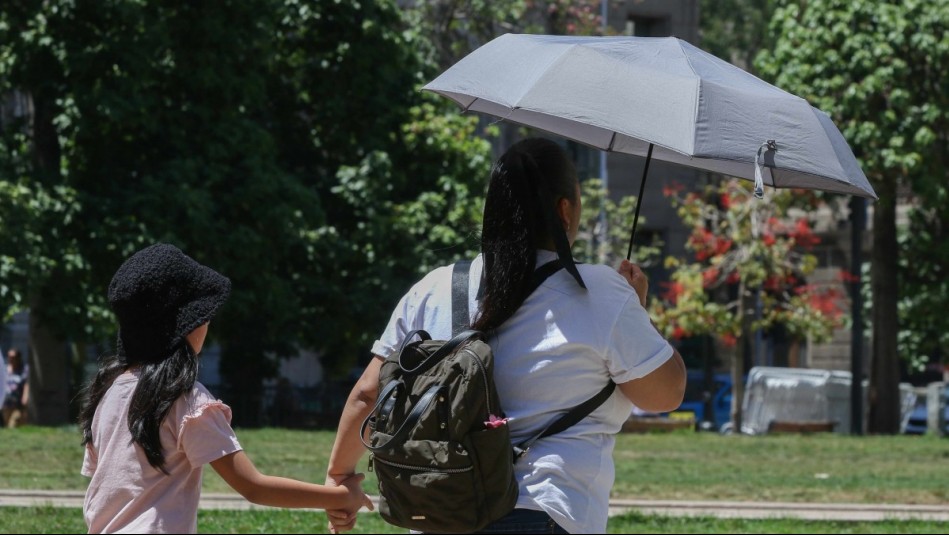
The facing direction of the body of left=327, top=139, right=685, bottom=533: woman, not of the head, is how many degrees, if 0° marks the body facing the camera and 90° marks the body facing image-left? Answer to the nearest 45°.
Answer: approximately 225°

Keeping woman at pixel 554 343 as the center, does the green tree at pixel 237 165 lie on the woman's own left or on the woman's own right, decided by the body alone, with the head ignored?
on the woman's own left

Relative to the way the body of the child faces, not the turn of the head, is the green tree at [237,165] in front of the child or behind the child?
in front

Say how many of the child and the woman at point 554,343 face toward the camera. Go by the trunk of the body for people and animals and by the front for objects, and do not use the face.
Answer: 0

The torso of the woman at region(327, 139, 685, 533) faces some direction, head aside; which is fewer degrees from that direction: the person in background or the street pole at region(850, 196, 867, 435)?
the street pole

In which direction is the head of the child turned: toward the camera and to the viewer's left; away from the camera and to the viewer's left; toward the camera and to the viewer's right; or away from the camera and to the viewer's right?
away from the camera and to the viewer's right

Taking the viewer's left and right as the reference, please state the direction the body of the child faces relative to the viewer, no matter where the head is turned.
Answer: facing away from the viewer and to the right of the viewer

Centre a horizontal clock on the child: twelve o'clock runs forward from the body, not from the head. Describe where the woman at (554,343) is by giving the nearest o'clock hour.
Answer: The woman is roughly at 2 o'clock from the child.

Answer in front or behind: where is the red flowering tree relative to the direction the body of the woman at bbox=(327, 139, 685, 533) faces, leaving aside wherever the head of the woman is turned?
in front
